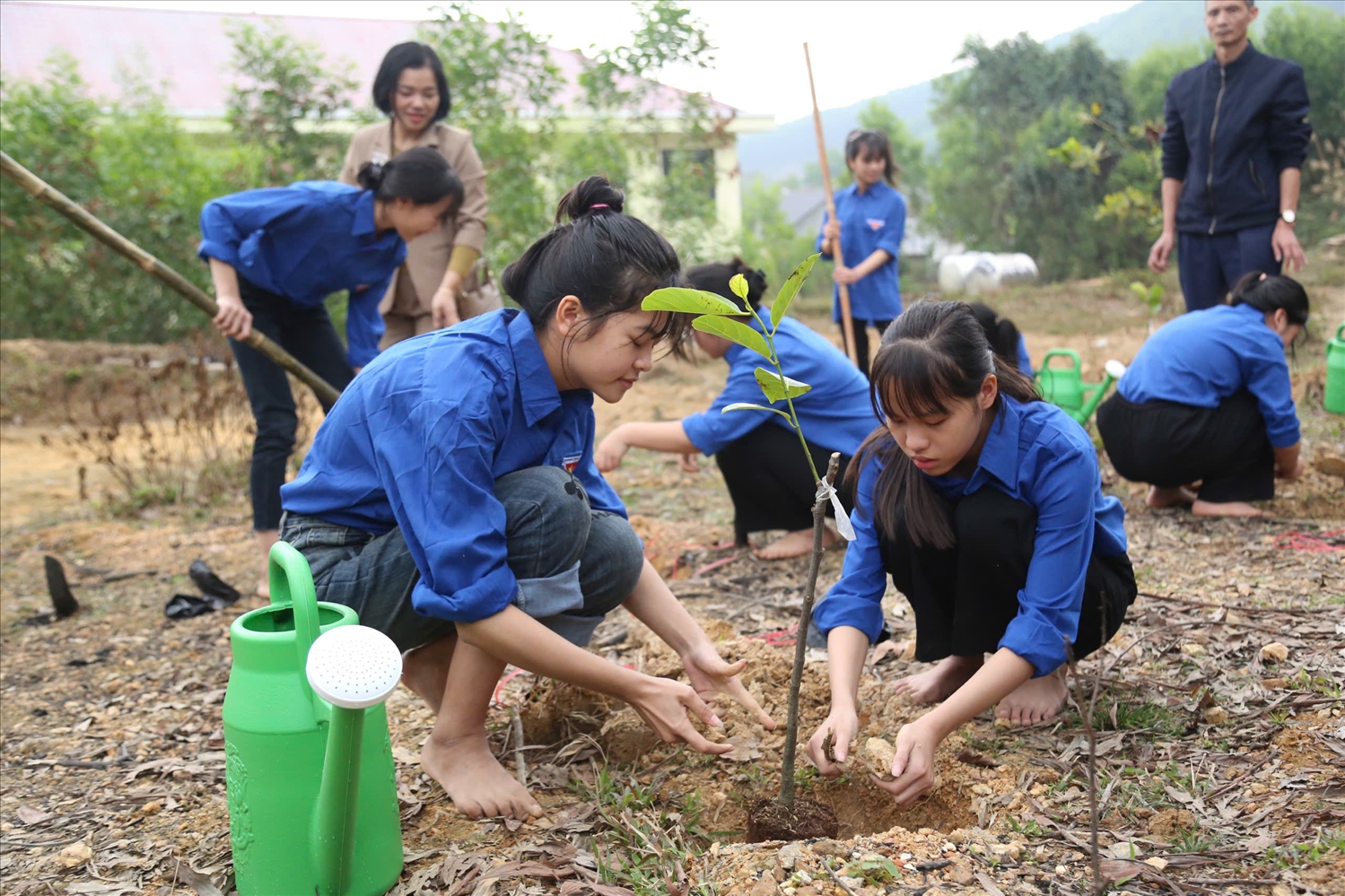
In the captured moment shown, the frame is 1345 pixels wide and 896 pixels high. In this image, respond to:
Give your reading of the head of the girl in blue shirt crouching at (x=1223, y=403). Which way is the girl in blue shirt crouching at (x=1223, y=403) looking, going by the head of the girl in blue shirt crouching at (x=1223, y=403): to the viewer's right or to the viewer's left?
to the viewer's right

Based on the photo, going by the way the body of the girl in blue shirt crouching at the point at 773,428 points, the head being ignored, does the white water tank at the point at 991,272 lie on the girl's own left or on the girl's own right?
on the girl's own right

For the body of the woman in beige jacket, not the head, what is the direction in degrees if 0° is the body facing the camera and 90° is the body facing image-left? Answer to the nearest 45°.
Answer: approximately 0°

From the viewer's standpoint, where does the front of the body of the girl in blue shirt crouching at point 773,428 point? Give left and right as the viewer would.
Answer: facing to the left of the viewer

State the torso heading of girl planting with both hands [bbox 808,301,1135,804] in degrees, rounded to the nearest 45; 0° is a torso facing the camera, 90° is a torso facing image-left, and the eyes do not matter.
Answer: approximately 45°

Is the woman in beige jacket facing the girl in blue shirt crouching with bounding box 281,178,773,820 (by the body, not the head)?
yes

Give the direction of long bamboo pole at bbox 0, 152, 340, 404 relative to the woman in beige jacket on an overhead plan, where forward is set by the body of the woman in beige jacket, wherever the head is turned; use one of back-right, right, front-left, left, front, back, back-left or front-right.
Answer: front-right

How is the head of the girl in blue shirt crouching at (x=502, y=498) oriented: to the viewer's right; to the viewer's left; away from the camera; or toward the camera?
to the viewer's right

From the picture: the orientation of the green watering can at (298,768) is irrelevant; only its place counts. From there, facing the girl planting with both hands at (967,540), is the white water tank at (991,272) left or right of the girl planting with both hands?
left

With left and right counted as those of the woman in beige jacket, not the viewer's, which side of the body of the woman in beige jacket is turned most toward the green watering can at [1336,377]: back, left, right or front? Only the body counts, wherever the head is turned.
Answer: left
